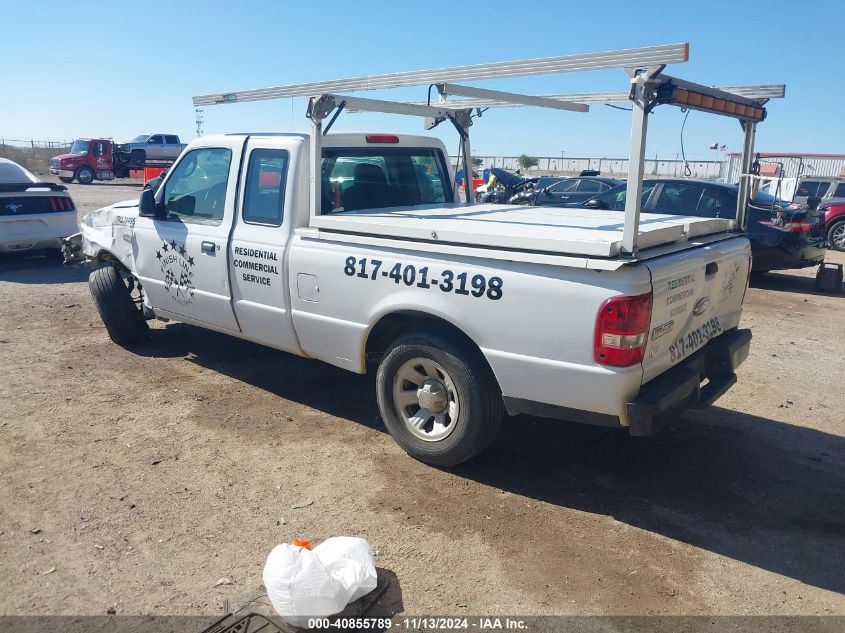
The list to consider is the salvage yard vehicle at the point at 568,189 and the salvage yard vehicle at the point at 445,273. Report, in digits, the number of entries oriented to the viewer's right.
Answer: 0

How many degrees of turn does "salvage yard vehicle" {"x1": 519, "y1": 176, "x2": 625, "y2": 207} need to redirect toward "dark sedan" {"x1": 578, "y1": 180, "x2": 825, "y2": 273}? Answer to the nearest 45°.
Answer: approximately 135° to its left

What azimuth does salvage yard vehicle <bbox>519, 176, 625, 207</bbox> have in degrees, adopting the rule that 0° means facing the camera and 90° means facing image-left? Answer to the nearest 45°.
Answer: approximately 90°

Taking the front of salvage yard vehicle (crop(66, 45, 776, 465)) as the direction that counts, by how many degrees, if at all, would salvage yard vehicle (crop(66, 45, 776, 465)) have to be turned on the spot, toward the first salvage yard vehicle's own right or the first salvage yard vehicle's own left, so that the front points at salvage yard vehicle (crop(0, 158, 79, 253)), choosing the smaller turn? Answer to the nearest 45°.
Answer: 0° — it already faces it

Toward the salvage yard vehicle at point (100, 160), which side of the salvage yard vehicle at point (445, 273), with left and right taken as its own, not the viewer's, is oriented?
front

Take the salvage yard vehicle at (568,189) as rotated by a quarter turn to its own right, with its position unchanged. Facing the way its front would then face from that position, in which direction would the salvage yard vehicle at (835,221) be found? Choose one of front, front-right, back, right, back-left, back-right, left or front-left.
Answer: right

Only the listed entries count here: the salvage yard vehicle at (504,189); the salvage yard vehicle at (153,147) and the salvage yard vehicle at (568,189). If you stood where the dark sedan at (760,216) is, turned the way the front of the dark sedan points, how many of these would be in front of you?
3

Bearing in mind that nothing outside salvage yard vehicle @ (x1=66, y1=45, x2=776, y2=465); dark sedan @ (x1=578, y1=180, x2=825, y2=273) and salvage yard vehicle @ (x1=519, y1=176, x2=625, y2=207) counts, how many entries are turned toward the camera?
0

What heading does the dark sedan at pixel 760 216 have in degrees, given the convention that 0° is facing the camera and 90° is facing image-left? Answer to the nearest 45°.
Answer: approximately 135°

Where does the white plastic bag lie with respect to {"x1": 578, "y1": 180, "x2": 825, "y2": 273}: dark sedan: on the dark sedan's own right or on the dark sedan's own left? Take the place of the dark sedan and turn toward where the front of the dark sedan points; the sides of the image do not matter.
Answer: on the dark sedan's own left

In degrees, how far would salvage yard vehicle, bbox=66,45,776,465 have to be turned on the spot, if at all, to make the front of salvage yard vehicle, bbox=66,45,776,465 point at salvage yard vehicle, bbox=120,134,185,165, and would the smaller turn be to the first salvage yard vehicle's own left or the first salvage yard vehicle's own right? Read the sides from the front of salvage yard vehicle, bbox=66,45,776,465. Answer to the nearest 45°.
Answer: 0° — it already faces it

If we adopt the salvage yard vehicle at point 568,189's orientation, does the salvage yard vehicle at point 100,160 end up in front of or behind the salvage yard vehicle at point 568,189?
in front

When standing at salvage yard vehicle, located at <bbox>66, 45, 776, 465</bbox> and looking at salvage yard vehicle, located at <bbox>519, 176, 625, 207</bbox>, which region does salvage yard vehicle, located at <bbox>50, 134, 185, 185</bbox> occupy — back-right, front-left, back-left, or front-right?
front-left

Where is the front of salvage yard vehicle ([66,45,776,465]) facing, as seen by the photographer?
facing away from the viewer and to the left of the viewer

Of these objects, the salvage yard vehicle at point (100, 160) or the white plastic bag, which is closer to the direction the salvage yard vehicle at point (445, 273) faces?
the salvage yard vehicle

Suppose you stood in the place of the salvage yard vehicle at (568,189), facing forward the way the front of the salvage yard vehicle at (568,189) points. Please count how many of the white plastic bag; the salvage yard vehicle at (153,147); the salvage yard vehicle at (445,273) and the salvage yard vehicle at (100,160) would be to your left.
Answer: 2

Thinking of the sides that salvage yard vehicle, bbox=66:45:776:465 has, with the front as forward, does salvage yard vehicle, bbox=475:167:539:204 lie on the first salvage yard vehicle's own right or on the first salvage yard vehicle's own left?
on the first salvage yard vehicle's own right

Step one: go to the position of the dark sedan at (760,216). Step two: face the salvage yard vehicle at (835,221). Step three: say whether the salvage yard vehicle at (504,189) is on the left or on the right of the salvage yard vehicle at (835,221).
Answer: left

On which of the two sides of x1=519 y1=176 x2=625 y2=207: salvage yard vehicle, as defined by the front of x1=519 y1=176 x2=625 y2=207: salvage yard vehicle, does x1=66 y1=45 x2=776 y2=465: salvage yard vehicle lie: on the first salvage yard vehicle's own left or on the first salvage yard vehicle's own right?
on the first salvage yard vehicle's own left
